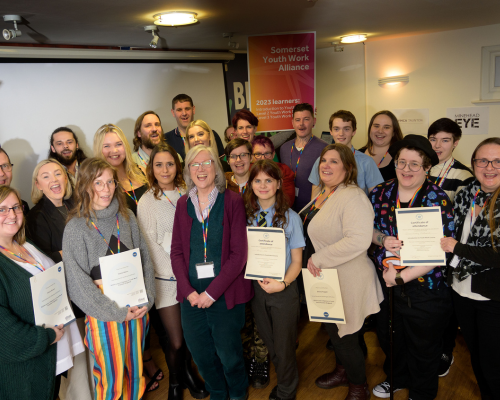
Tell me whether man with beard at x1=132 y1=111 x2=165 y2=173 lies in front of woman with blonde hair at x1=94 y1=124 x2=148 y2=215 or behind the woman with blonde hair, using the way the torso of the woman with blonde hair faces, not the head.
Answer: behind

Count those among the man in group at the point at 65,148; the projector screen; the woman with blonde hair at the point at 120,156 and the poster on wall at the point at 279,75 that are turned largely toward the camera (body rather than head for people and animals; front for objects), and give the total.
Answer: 4

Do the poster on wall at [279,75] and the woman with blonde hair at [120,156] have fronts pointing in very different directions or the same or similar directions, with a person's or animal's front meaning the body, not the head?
same or similar directions

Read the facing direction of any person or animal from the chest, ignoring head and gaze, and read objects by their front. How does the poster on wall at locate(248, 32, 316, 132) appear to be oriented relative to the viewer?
toward the camera

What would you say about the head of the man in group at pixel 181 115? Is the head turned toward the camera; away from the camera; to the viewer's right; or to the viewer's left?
toward the camera

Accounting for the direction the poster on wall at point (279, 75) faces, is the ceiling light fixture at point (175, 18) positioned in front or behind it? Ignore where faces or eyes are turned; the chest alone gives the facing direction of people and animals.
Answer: in front

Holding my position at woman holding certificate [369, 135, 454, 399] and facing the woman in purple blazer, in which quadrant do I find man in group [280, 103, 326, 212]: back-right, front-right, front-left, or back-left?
front-right

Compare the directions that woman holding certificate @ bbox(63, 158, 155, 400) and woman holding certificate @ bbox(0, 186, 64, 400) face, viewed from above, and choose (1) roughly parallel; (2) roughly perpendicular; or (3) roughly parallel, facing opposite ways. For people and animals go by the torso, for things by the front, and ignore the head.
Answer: roughly parallel

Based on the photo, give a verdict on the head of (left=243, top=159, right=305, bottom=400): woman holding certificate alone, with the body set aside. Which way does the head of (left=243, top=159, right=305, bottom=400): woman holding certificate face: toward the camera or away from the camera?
toward the camera

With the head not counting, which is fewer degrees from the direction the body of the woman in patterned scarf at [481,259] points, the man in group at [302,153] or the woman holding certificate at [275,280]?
the woman holding certificate

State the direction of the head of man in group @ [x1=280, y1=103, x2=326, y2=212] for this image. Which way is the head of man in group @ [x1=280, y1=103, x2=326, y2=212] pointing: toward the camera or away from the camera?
toward the camera

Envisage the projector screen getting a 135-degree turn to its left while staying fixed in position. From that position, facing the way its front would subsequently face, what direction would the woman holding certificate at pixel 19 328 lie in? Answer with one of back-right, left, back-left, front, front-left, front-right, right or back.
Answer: back-right

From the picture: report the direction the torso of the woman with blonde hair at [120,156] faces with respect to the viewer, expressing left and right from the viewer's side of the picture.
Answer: facing the viewer

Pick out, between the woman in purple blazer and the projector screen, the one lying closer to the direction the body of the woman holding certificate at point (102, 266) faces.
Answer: the woman in purple blazer

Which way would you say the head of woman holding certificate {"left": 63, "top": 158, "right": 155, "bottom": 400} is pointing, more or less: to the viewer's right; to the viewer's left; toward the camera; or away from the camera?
toward the camera

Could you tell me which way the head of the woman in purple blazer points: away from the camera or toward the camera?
toward the camera

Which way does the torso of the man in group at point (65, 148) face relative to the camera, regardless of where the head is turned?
toward the camera
